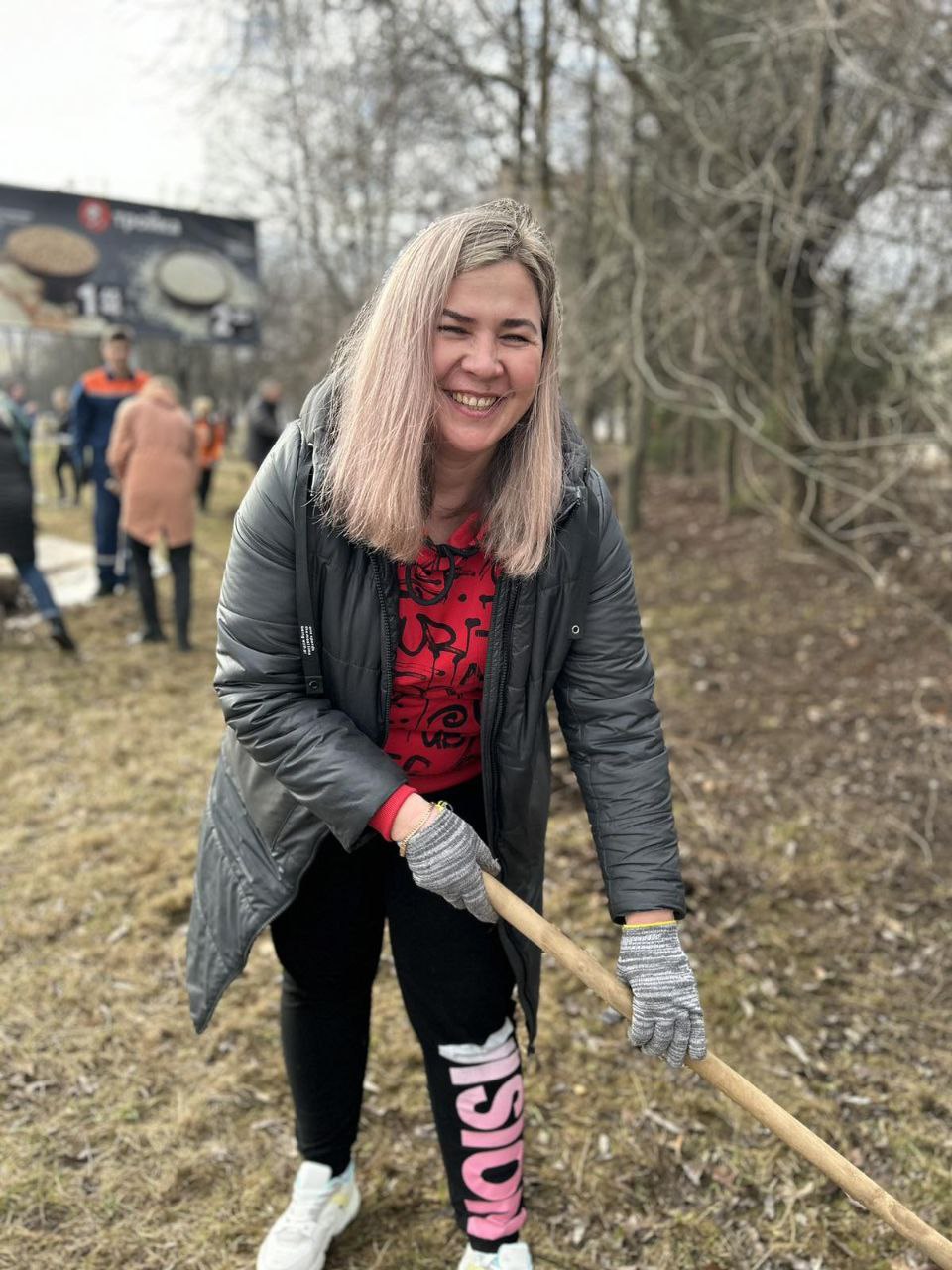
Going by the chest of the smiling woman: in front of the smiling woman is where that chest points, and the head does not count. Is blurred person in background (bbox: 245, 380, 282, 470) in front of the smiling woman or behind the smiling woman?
behind

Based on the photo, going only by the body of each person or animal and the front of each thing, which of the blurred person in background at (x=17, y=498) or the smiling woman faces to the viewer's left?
the blurred person in background

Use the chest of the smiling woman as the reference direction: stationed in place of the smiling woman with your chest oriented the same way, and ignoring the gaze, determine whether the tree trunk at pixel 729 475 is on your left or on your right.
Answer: on your left

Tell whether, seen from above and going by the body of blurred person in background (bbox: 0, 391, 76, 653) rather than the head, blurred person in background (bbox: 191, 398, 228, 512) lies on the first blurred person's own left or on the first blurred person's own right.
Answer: on the first blurred person's own right

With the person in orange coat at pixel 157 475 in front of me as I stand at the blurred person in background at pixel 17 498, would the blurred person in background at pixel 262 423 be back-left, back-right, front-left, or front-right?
front-left

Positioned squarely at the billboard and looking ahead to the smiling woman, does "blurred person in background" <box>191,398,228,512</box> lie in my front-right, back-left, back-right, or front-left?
front-left

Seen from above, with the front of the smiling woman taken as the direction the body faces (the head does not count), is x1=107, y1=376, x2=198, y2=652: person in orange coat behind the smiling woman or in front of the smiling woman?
behind

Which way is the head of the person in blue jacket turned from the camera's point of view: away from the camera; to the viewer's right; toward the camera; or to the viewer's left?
toward the camera

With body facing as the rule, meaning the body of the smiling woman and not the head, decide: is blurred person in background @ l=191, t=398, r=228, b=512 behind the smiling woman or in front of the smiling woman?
behind

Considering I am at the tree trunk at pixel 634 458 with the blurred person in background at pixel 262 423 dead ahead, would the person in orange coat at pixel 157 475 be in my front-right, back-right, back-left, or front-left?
front-left

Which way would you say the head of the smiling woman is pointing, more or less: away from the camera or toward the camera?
toward the camera

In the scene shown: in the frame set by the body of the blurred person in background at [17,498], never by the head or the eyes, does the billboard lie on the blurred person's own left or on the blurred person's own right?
on the blurred person's own right

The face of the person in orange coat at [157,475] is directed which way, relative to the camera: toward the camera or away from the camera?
away from the camera

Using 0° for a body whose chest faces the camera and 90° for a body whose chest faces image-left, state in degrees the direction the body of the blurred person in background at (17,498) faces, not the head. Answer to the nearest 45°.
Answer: approximately 90°
